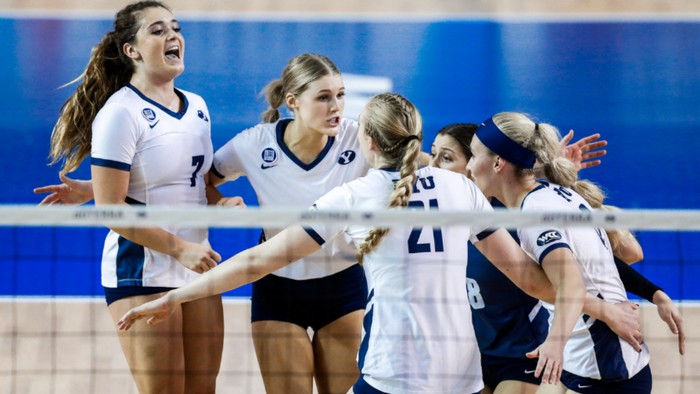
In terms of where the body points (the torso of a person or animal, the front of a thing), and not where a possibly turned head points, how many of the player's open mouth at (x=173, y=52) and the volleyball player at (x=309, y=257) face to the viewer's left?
0

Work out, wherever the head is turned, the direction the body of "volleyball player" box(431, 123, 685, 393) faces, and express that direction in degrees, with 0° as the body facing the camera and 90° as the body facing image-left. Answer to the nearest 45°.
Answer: approximately 45°

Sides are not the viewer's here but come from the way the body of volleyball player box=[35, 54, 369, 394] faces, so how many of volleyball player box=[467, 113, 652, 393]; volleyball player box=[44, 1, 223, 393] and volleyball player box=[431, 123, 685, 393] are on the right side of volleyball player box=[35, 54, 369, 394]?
1

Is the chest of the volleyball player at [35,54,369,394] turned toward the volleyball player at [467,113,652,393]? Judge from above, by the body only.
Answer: no

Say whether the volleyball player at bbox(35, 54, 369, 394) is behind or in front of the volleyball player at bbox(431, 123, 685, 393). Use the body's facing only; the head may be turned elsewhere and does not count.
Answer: in front

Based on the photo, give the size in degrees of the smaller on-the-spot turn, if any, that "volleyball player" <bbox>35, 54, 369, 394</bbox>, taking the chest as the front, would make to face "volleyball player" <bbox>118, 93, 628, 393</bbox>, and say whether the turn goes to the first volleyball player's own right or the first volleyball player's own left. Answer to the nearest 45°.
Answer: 0° — they already face them

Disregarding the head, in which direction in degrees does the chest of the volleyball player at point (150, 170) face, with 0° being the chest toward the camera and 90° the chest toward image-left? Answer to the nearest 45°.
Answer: approximately 315°

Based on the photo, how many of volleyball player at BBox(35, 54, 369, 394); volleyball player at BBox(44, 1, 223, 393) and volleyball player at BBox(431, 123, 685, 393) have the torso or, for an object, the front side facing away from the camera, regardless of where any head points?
0

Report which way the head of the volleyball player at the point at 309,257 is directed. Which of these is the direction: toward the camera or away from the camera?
toward the camera

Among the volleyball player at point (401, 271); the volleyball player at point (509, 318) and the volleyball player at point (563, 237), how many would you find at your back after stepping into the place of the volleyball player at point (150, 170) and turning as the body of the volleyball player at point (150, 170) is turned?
0

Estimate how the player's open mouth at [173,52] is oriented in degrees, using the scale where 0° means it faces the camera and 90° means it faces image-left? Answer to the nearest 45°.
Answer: approximately 315°

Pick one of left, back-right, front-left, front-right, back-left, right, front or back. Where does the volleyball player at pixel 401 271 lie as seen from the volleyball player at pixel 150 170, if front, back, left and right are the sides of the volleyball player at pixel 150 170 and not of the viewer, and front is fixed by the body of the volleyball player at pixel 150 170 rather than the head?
front

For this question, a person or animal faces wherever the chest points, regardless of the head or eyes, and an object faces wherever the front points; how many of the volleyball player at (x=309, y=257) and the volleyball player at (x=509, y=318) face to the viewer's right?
0

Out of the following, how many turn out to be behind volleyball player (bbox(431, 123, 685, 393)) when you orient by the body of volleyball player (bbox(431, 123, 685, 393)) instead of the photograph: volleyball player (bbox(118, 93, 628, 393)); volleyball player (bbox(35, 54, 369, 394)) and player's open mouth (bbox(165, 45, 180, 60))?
0

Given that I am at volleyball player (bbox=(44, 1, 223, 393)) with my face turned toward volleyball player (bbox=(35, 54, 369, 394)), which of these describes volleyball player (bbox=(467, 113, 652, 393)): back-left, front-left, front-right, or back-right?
front-right

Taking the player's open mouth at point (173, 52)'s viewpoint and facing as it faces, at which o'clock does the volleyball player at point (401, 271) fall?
The volleyball player is roughly at 12 o'clock from the player's open mouth.

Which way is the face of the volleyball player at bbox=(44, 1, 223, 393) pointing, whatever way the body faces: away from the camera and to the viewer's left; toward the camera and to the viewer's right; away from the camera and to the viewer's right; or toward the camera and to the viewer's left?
toward the camera and to the viewer's right
